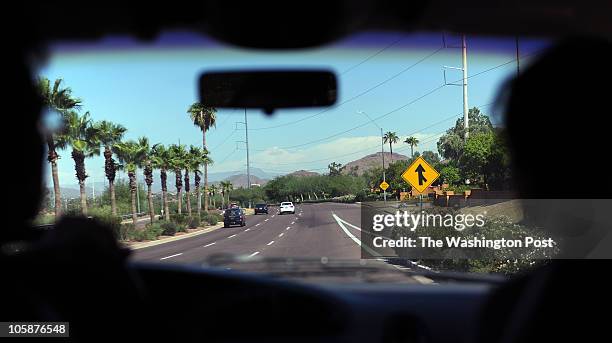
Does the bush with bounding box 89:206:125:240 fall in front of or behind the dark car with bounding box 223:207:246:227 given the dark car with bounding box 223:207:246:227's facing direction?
behind

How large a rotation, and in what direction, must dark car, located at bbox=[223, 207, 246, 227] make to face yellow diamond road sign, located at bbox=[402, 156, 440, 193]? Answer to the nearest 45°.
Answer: approximately 180°

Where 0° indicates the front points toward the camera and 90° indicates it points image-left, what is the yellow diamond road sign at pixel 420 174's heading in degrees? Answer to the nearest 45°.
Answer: approximately 0°

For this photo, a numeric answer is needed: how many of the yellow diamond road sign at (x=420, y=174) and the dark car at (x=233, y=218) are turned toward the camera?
1

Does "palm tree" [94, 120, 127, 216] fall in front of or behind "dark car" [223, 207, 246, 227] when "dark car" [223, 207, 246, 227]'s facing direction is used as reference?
behind

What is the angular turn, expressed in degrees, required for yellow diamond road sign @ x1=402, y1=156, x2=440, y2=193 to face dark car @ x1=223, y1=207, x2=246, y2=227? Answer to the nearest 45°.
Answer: approximately 135° to its right

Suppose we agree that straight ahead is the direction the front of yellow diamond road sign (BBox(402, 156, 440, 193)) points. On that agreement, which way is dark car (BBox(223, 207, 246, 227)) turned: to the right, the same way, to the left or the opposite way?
the opposite way

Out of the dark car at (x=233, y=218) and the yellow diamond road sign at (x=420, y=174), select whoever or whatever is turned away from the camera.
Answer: the dark car

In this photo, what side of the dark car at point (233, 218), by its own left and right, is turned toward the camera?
back
